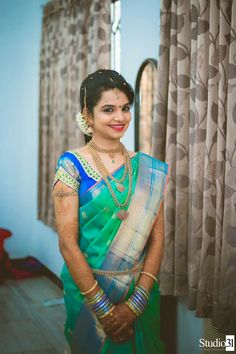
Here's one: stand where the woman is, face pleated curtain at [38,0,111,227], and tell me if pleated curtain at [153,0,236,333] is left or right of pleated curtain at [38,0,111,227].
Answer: right

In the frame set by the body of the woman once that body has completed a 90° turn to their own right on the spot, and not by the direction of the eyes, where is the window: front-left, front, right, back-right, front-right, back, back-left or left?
back-right

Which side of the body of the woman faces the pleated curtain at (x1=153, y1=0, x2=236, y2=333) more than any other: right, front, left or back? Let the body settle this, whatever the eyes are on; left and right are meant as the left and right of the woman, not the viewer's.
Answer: left

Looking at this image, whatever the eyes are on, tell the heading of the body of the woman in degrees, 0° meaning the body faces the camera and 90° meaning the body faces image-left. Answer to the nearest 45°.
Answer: approximately 315°
